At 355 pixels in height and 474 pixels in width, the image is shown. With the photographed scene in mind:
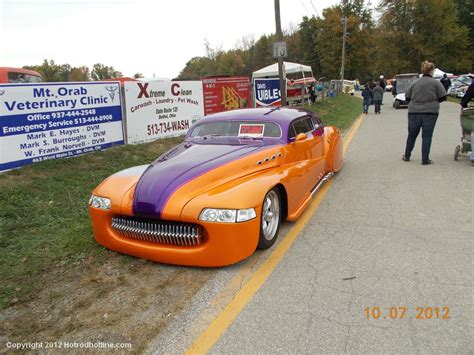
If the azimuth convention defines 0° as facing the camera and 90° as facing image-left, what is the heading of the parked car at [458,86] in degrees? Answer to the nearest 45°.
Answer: approximately 45°

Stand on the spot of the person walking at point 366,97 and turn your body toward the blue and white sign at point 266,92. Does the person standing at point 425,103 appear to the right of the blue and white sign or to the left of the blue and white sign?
left

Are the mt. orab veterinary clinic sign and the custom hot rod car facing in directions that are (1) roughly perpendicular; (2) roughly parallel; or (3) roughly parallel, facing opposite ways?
roughly perpendicular

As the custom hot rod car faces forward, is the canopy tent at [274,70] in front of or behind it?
behind

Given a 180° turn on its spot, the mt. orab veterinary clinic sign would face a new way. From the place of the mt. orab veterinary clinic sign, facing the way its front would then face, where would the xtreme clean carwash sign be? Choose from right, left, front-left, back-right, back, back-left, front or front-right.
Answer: right

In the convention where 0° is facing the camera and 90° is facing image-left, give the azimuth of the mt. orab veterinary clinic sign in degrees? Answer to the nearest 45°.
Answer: approximately 315°

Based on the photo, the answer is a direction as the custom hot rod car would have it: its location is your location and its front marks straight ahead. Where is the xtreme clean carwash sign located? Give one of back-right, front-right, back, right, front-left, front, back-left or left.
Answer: back-right

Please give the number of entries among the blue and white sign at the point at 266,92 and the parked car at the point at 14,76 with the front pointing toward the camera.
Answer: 1
